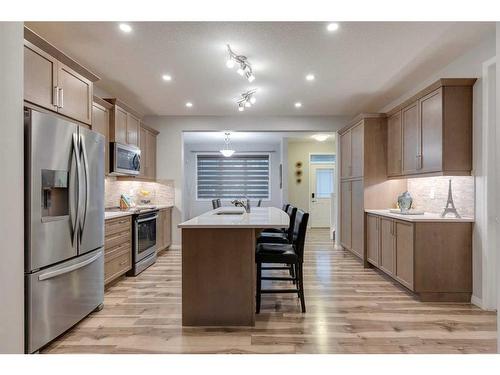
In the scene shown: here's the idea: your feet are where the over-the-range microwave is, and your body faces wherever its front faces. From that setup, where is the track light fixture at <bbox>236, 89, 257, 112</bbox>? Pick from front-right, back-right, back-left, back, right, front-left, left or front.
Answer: front-left

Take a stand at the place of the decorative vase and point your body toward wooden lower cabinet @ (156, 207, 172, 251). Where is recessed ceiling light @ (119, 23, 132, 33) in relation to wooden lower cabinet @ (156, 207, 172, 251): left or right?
left

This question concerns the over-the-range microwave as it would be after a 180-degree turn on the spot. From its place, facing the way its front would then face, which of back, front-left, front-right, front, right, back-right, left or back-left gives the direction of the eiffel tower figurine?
back

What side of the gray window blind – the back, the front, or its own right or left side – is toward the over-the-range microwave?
front

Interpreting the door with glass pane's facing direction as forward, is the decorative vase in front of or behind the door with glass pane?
in front

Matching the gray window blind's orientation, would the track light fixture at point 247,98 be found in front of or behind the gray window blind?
in front

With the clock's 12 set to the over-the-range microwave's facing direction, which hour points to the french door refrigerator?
The french door refrigerator is roughly at 2 o'clock from the over-the-range microwave.

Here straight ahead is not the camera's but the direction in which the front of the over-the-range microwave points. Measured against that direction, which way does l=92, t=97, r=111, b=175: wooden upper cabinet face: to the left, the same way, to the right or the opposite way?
the same way

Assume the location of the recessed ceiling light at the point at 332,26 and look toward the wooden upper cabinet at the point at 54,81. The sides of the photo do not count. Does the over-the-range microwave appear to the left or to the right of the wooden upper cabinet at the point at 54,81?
right

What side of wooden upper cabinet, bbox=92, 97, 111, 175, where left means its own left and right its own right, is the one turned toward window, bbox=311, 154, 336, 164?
left

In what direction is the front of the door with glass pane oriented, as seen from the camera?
facing the viewer

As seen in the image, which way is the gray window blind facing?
toward the camera

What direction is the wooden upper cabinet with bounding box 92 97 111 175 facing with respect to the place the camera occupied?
facing the viewer and to the right of the viewer

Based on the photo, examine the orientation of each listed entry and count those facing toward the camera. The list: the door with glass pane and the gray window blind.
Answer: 2

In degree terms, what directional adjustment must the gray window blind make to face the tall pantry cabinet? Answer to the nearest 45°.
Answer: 0° — it already faces it

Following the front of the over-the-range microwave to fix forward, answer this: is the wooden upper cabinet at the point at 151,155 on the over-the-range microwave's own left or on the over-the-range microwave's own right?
on the over-the-range microwave's own left

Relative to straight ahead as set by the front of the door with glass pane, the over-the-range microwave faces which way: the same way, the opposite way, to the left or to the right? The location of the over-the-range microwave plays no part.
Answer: to the left
